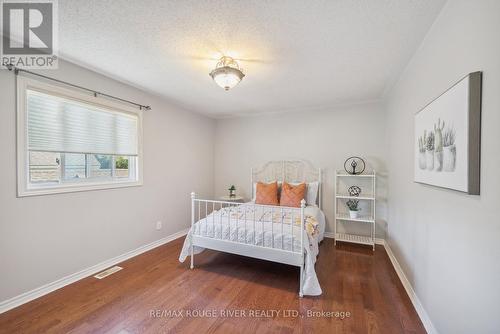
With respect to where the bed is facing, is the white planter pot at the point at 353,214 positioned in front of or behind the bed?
behind

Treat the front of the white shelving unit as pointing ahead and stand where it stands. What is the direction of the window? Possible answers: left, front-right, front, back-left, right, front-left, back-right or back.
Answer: front-right

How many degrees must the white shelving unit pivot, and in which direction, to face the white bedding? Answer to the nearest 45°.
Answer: approximately 45° to its right

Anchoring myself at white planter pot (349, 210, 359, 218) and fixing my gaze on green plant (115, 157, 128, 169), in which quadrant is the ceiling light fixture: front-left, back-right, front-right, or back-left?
front-left

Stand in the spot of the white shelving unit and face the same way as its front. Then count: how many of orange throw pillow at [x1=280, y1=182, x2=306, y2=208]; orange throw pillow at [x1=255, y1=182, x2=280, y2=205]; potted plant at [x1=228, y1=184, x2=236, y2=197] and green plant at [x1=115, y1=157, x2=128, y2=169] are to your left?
0

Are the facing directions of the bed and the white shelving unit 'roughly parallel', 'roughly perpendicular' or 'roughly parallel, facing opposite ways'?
roughly parallel

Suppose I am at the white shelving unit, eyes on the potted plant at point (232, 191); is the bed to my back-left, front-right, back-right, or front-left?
front-left

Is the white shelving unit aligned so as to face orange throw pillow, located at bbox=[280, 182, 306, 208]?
no

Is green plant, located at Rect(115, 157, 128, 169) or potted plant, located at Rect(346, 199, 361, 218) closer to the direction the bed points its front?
the green plant

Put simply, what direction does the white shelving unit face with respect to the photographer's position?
facing the viewer

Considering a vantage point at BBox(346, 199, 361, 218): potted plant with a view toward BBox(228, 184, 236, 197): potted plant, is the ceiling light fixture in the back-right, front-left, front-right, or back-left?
front-left

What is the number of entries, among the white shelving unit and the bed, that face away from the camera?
0

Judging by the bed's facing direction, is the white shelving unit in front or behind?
behind

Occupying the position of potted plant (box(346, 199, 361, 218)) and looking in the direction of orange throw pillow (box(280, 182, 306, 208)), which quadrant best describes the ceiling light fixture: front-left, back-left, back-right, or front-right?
front-left

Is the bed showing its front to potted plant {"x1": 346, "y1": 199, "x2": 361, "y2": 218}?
no

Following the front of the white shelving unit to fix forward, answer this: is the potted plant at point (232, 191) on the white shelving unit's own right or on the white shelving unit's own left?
on the white shelving unit's own right
